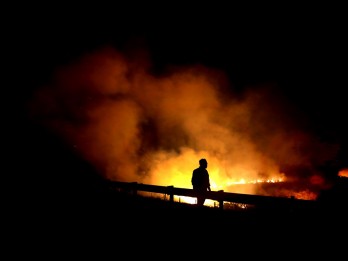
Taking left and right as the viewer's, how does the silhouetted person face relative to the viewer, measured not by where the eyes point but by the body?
facing away from the viewer and to the right of the viewer
